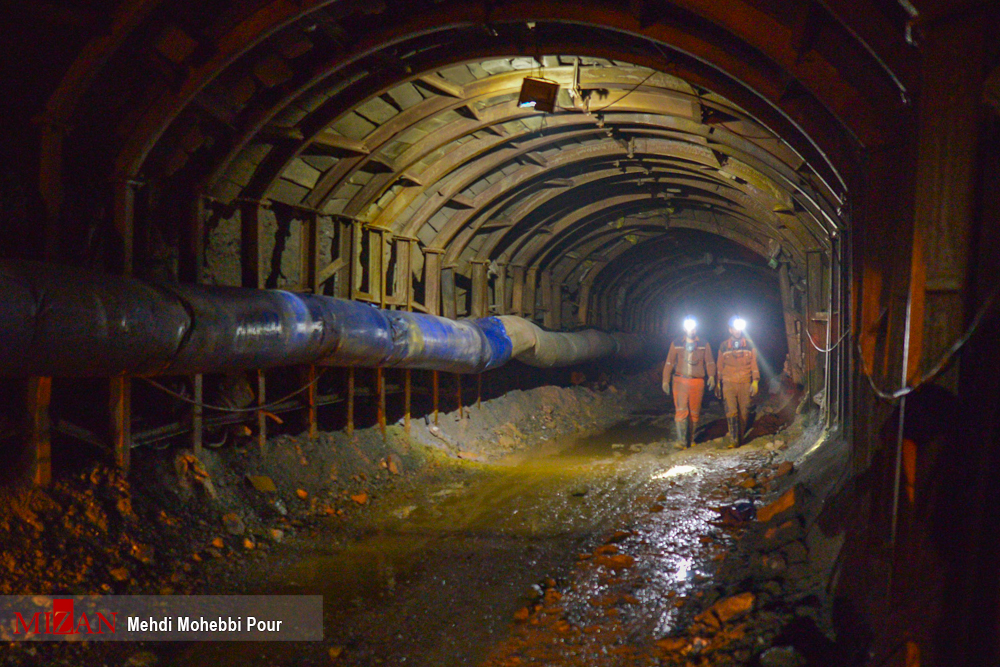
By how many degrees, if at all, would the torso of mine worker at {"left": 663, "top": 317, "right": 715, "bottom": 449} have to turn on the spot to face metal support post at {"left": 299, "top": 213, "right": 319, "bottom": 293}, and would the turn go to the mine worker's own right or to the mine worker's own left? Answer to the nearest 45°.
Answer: approximately 45° to the mine worker's own right

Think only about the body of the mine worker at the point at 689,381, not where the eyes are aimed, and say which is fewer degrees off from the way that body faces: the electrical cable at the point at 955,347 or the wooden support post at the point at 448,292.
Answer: the electrical cable

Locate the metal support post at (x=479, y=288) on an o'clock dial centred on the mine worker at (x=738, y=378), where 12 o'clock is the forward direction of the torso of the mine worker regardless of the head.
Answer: The metal support post is roughly at 3 o'clock from the mine worker.

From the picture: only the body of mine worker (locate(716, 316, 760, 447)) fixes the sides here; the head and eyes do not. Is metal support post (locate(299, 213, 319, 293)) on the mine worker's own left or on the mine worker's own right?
on the mine worker's own right

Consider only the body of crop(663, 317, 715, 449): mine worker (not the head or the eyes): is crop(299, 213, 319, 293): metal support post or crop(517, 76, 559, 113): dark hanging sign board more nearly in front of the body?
the dark hanging sign board

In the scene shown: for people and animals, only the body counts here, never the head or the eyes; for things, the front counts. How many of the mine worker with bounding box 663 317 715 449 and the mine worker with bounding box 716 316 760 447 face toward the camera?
2

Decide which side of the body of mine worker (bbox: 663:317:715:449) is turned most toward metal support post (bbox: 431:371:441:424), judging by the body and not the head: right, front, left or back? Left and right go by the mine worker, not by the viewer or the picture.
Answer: right

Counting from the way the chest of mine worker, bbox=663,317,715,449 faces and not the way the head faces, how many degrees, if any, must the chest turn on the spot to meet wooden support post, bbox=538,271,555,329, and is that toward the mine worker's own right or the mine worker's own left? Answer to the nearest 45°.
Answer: approximately 135° to the mine worker's own right

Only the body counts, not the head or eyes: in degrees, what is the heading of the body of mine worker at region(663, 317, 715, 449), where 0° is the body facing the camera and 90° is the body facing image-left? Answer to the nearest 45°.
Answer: approximately 0°

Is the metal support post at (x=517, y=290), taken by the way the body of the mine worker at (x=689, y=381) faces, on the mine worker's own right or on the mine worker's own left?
on the mine worker's own right

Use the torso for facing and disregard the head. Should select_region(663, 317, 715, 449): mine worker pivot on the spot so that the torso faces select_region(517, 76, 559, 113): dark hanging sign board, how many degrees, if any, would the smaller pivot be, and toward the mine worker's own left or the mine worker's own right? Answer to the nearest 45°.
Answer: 0° — they already face it
